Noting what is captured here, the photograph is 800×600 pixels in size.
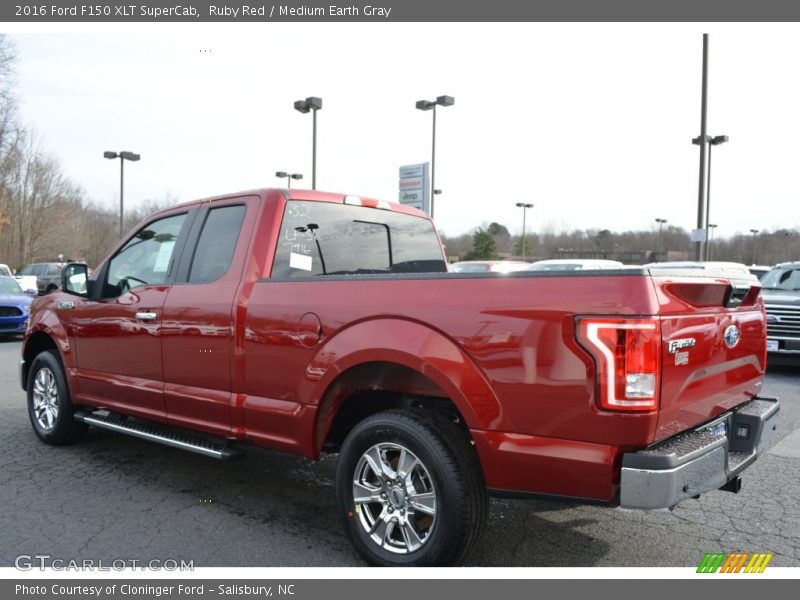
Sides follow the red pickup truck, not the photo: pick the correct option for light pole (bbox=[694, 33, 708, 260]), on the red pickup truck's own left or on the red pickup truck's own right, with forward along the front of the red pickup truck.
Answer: on the red pickup truck's own right

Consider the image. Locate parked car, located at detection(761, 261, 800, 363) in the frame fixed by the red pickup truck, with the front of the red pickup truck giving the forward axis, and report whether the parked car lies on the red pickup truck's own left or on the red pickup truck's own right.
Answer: on the red pickup truck's own right

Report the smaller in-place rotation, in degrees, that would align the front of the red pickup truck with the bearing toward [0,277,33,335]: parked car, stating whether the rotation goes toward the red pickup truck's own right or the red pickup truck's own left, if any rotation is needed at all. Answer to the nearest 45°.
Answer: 0° — it already faces it

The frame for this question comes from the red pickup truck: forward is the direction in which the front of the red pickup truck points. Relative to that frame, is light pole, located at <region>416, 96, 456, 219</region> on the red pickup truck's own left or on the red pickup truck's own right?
on the red pickup truck's own right

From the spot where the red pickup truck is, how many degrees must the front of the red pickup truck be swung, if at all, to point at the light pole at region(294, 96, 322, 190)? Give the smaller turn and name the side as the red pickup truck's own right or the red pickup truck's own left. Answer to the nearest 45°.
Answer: approximately 45° to the red pickup truck's own right

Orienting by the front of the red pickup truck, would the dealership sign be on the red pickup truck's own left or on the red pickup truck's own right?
on the red pickup truck's own right

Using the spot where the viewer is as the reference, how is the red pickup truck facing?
facing away from the viewer and to the left of the viewer

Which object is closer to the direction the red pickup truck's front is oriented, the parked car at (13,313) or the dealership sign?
the parked car

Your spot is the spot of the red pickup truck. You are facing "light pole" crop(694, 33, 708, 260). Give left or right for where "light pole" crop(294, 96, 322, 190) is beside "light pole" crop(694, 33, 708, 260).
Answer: left
